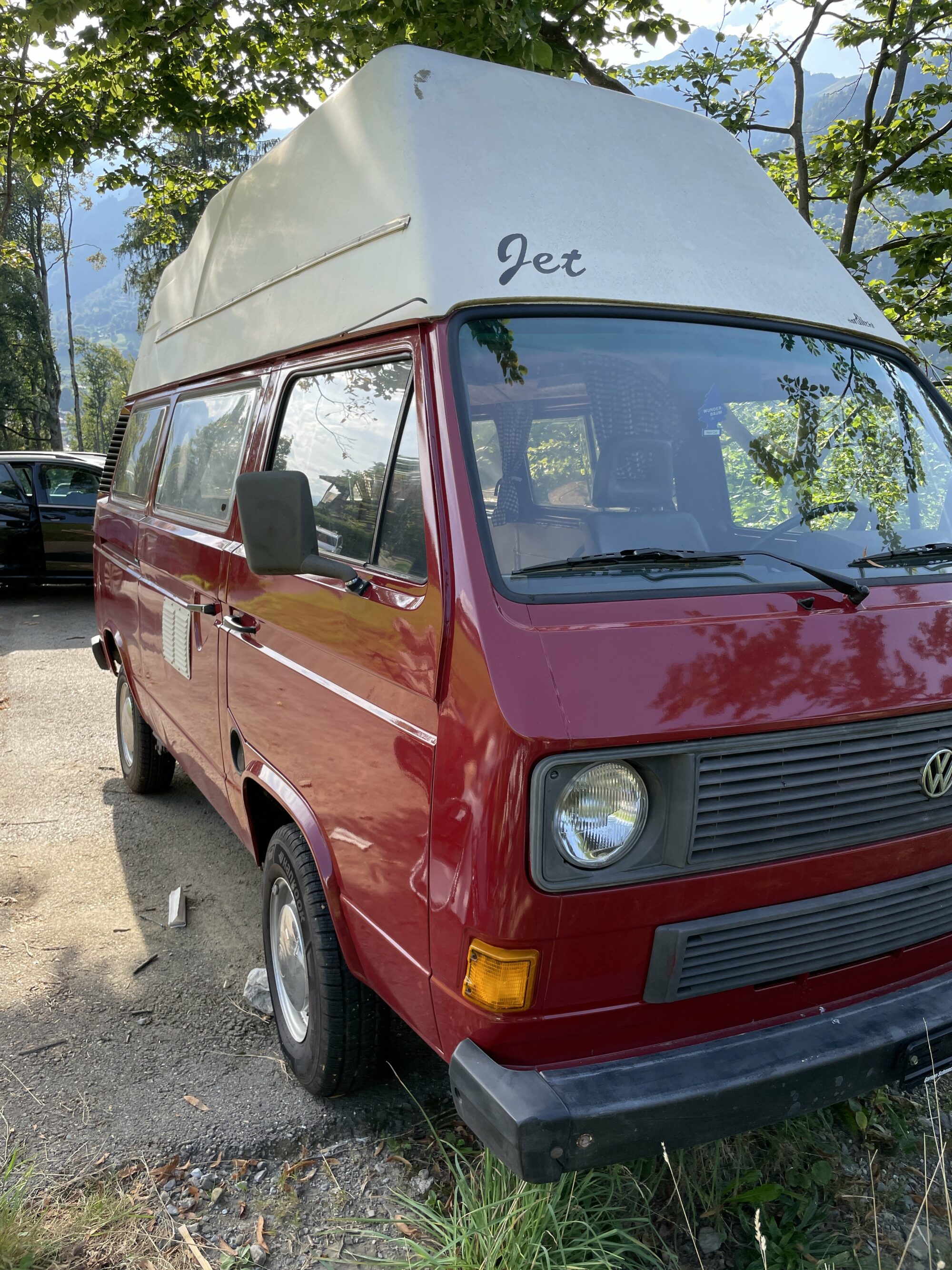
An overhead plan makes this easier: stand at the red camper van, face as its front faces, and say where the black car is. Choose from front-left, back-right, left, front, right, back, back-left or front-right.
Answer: back

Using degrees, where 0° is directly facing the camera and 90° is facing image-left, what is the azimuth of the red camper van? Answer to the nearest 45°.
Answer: approximately 315°
